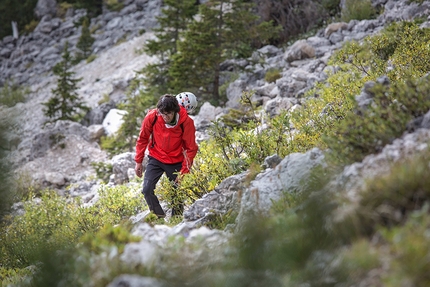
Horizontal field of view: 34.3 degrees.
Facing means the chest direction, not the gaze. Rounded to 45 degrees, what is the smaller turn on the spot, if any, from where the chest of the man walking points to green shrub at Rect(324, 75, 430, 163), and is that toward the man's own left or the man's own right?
approximately 45° to the man's own left

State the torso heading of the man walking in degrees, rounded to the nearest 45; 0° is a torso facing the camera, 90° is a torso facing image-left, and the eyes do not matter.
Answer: approximately 0°

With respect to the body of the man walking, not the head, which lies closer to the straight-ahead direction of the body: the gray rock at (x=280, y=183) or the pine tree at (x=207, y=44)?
the gray rock

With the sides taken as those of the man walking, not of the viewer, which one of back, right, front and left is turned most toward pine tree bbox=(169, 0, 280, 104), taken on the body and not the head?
back

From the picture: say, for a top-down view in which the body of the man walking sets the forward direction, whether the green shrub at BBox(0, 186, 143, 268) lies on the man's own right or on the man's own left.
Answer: on the man's own right

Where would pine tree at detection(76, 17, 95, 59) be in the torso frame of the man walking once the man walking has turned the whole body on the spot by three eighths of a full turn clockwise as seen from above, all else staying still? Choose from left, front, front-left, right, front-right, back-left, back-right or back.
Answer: front-right

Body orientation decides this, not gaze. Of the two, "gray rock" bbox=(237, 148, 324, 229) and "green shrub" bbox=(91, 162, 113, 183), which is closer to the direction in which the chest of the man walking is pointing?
the gray rock
